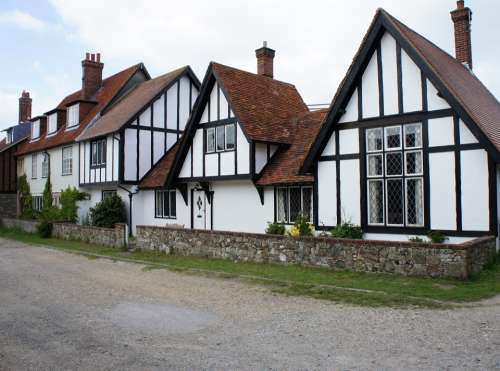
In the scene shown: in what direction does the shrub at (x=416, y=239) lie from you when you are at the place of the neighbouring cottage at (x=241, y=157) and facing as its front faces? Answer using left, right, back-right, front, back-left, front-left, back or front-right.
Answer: left

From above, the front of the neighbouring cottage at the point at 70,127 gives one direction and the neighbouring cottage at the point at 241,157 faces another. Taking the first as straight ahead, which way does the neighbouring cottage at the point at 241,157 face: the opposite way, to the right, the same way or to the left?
the same way

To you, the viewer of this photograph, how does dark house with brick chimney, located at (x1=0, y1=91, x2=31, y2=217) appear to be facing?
facing the viewer and to the left of the viewer

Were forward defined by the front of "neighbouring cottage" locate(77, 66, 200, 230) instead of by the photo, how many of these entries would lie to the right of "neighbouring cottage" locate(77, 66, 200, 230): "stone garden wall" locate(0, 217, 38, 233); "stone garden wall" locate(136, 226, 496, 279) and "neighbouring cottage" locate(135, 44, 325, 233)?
1

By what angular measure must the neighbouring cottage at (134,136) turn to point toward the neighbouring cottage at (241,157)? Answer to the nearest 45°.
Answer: approximately 90° to its left

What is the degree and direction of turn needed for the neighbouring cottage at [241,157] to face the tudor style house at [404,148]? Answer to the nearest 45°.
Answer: approximately 90° to its left

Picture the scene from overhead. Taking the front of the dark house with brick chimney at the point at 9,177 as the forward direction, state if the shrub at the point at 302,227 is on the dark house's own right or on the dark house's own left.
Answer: on the dark house's own left

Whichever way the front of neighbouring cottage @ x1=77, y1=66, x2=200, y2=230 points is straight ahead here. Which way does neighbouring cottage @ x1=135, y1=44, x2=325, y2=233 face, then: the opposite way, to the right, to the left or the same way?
the same way

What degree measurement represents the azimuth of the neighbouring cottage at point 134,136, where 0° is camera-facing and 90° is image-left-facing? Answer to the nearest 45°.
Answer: approximately 45°

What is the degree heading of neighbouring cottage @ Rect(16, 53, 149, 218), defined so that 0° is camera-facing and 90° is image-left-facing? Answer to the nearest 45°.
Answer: approximately 45°

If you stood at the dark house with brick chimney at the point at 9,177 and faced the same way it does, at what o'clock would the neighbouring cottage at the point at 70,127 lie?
The neighbouring cottage is roughly at 10 o'clock from the dark house with brick chimney.

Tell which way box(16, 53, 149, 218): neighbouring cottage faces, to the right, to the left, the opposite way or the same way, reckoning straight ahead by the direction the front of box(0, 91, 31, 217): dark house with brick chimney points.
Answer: the same way

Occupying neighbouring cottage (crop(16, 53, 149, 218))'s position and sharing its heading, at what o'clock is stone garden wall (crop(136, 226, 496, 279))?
The stone garden wall is roughly at 10 o'clock from the neighbouring cottage.

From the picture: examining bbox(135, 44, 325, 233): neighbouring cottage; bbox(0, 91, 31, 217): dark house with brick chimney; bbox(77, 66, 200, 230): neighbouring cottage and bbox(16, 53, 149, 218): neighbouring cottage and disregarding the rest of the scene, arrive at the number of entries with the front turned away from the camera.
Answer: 0

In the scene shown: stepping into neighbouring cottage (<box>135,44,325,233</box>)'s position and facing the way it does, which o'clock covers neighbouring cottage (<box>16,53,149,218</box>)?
neighbouring cottage (<box>16,53,149,218</box>) is roughly at 3 o'clock from neighbouring cottage (<box>135,44,325,233</box>).

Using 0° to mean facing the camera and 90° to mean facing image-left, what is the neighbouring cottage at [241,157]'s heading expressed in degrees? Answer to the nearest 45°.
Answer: approximately 45°
